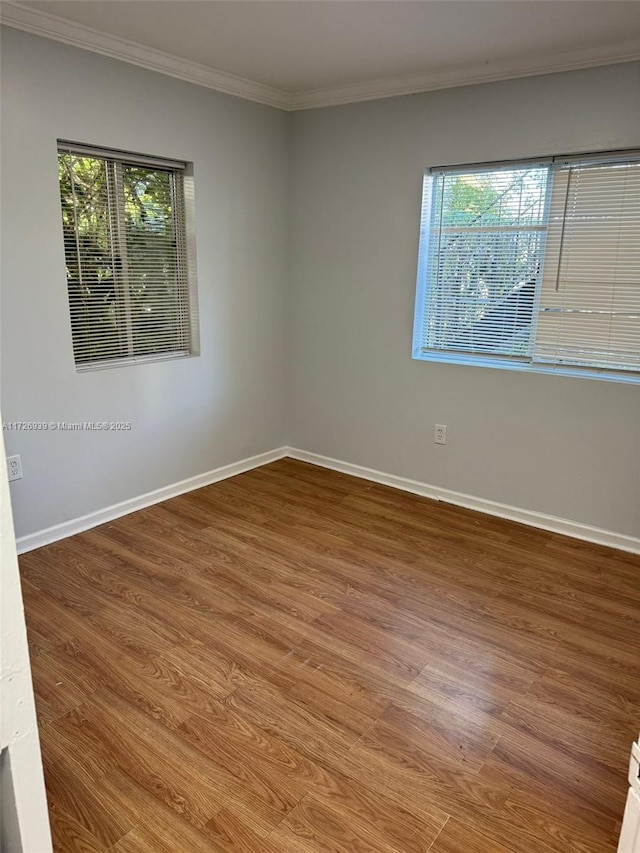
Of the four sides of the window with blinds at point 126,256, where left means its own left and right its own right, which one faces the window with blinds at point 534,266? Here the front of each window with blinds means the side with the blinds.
front

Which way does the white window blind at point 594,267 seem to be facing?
toward the camera

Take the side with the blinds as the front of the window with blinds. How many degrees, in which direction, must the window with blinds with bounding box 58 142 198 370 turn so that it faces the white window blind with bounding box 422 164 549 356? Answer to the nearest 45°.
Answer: approximately 45° to its left

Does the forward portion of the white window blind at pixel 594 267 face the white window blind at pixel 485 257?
no

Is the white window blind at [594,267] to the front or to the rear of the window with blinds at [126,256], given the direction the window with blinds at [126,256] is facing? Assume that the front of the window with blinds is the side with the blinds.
to the front

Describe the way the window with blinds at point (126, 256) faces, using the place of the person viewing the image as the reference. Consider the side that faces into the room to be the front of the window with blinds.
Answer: facing the viewer and to the right of the viewer

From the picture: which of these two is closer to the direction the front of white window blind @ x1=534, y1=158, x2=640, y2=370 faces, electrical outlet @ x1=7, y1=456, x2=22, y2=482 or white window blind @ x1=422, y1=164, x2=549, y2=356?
the electrical outlet

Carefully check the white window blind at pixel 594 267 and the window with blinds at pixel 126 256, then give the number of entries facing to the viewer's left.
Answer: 0

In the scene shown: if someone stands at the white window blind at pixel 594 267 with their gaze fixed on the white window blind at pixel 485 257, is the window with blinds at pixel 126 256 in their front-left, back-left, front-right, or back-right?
front-left

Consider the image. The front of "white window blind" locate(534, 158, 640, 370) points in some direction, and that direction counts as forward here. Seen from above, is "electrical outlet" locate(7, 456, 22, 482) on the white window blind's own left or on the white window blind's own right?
on the white window blind's own right

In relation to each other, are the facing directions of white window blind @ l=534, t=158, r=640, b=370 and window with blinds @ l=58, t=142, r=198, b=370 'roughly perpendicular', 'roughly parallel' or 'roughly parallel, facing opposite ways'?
roughly perpendicular

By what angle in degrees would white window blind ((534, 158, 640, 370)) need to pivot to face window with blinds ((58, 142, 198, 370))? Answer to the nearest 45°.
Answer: approximately 90° to its right
